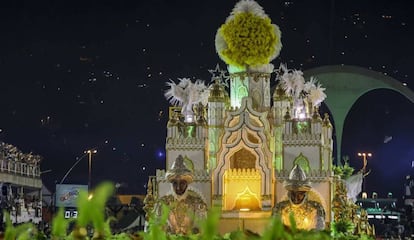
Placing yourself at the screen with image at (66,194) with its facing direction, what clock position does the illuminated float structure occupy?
The illuminated float structure is roughly at 11 o'clock from the screen with image.

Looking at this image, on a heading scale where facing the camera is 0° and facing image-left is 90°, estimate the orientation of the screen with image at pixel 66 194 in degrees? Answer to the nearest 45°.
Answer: approximately 0°

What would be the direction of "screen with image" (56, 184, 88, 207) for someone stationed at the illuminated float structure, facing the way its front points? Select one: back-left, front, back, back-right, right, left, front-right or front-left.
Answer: back-right

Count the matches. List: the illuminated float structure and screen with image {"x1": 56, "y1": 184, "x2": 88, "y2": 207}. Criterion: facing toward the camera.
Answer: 2

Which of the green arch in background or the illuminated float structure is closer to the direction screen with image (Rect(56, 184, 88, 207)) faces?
the illuminated float structure

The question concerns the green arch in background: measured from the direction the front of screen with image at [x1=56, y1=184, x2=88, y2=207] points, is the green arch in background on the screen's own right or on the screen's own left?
on the screen's own left

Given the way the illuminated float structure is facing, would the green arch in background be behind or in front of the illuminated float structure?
behind
